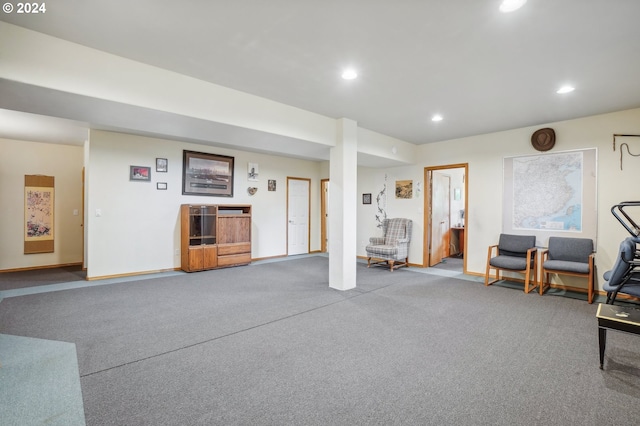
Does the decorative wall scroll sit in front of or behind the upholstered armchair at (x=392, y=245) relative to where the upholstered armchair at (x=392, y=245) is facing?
in front

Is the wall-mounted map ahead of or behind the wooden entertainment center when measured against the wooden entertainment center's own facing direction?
ahead

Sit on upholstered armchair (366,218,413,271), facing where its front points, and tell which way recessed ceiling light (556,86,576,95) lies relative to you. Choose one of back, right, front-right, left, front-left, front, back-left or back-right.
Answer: left

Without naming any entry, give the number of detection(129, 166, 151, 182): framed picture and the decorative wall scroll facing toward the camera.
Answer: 2

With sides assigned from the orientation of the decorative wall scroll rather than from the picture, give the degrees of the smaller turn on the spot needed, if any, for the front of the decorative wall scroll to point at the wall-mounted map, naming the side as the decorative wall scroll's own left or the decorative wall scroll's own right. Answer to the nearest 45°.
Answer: approximately 45° to the decorative wall scroll's own left

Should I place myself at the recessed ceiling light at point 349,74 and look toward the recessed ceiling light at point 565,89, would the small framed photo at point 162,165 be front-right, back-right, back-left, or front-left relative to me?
back-left

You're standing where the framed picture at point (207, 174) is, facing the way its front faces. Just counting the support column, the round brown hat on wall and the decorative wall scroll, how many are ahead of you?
2

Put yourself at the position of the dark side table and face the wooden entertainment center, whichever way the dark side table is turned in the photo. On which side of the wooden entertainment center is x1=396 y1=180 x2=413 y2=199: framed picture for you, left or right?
right

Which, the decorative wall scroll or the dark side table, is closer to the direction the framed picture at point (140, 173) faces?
the dark side table

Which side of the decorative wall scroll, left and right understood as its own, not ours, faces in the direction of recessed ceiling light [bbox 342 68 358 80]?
front

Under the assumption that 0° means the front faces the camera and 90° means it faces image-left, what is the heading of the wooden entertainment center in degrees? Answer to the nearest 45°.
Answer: approximately 315°

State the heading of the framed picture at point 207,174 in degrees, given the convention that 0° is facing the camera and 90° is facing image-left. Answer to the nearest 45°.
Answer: approximately 315°

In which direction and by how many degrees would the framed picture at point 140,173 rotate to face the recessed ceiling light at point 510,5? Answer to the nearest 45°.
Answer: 0° — it already faces it
